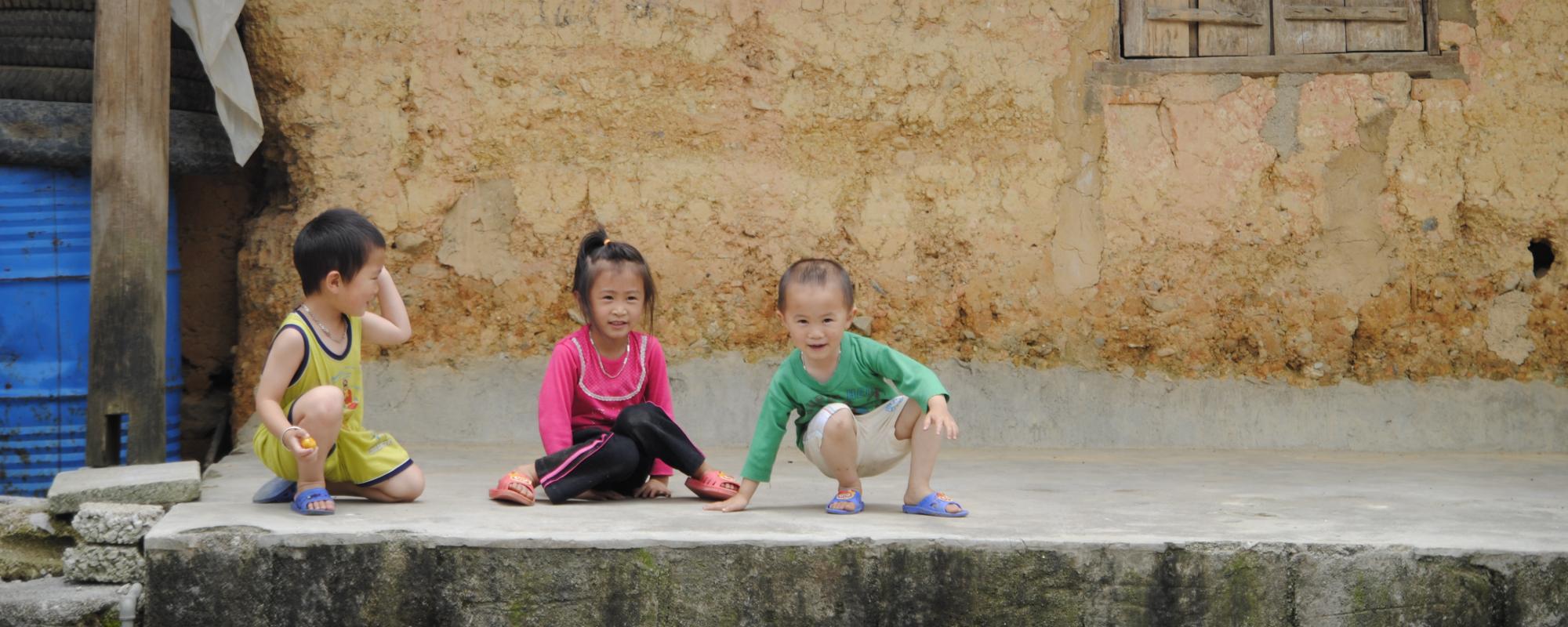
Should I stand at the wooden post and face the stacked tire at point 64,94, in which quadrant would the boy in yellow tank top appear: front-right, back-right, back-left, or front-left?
back-right

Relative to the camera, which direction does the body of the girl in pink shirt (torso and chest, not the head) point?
toward the camera

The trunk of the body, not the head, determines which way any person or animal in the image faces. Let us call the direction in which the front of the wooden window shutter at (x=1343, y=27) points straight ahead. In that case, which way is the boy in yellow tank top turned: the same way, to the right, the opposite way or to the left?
to the left

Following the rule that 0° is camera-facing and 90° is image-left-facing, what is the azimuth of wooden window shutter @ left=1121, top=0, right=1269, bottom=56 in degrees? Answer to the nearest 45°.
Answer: approximately 0°

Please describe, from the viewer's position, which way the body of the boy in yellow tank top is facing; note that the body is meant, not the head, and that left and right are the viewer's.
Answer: facing the viewer and to the right of the viewer

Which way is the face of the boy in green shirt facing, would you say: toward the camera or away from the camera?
toward the camera

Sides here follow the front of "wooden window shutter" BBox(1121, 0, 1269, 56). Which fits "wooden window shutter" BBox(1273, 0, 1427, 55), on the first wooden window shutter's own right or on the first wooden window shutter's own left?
on the first wooden window shutter's own left

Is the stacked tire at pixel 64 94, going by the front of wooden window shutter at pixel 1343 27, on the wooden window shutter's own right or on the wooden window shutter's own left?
on the wooden window shutter's own right

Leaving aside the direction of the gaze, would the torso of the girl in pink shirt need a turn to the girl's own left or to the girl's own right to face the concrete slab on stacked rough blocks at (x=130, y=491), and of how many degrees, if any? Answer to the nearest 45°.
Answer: approximately 90° to the girl's own right

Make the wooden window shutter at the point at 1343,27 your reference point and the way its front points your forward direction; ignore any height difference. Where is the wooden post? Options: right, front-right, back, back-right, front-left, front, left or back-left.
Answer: front-right

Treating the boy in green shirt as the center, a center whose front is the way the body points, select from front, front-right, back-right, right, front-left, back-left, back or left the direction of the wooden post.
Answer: right

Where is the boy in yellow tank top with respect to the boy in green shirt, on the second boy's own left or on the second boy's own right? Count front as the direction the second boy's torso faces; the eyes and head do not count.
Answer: on the second boy's own right

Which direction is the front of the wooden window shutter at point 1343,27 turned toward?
toward the camera

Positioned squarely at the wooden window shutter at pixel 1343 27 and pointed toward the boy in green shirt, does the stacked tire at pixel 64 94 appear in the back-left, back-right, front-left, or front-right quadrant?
front-right

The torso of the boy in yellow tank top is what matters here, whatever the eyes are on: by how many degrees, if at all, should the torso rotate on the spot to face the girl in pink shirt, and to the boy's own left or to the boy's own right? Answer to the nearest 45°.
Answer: approximately 45° to the boy's own left

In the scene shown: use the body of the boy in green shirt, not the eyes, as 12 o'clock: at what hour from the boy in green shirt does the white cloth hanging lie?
The white cloth hanging is roughly at 4 o'clock from the boy in green shirt.

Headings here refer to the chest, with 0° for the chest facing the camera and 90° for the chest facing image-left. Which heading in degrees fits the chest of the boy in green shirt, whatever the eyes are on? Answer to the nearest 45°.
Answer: approximately 0°

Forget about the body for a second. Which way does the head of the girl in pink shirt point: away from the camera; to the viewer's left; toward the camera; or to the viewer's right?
toward the camera

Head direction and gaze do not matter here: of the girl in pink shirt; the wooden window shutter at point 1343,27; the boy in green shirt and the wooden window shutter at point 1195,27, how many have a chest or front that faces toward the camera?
4

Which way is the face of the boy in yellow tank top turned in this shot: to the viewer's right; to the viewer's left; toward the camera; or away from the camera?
to the viewer's right
